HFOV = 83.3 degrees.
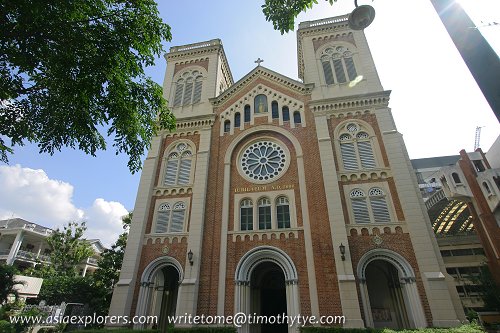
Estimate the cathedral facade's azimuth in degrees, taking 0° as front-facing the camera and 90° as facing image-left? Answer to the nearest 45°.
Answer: approximately 0°

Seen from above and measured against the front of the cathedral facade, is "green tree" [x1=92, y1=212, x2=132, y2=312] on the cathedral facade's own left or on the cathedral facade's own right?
on the cathedral facade's own right

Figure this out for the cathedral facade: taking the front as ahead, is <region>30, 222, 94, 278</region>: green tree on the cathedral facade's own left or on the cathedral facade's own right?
on the cathedral facade's own right

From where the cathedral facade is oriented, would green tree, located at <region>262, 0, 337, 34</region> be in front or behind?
in front

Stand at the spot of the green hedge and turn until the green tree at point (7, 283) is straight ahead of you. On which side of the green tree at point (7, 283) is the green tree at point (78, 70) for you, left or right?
left

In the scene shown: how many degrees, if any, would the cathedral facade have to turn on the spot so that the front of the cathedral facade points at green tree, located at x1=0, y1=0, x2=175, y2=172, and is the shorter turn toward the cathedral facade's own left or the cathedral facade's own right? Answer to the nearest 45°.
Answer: approximately 45° to the cathedral facade's own right
